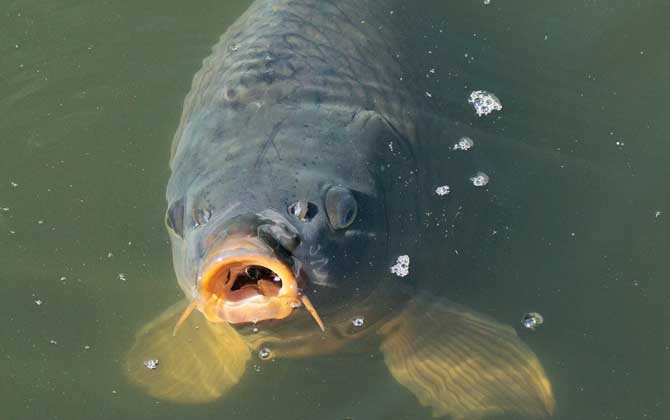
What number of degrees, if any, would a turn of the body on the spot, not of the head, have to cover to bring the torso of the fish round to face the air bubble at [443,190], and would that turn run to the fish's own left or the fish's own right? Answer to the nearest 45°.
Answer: approximately 135° to the fish's own left

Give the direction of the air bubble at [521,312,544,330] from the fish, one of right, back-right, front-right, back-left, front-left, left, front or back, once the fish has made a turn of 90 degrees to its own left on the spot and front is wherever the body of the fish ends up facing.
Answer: front

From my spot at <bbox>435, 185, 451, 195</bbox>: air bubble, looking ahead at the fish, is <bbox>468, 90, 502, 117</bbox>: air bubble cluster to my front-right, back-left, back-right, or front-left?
back-right

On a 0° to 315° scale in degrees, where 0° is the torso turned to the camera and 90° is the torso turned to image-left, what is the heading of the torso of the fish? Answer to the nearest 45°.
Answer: approximately 0°

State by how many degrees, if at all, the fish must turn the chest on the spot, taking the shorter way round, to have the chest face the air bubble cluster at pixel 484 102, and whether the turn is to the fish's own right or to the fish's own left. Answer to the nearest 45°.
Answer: approximately 135° to the fish's own left
